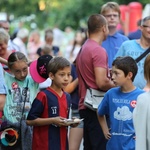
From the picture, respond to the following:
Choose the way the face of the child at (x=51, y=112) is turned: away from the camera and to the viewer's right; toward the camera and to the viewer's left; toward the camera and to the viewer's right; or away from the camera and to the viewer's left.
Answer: toward the camera and to the viewer's right

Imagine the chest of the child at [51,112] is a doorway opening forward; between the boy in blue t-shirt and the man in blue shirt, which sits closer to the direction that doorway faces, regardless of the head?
the boy in blue t-shirt

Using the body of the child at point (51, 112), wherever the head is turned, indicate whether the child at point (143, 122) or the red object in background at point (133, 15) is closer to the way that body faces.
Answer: the child

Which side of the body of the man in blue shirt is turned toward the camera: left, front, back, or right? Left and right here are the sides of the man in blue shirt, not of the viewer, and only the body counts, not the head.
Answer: front

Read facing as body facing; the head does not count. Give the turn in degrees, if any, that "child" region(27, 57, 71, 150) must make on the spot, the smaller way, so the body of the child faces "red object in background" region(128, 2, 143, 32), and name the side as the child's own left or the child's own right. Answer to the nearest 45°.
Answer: approximately 135° to the child's own left

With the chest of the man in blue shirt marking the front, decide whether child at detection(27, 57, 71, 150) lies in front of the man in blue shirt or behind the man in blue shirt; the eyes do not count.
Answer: in front

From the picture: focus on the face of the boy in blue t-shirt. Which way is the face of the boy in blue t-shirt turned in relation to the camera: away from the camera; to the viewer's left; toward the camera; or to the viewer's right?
to the viewer's left

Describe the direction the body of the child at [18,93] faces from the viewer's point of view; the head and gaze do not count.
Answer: toward the camera

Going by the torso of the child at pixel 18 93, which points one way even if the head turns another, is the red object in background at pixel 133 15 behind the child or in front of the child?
behind

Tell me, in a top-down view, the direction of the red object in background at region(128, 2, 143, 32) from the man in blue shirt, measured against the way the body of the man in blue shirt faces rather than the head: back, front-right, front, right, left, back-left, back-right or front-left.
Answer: back

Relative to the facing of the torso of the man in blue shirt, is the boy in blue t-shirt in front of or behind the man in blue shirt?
in front
